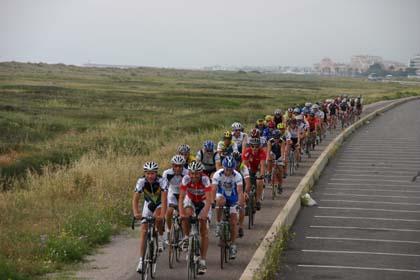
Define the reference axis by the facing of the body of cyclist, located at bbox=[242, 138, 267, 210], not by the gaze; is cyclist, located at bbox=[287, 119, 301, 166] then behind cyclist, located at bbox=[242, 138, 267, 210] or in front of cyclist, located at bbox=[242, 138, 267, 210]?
behind

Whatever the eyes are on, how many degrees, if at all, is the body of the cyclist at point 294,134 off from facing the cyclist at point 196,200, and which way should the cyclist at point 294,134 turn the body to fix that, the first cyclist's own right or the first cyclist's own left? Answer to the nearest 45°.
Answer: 0° — they already face them

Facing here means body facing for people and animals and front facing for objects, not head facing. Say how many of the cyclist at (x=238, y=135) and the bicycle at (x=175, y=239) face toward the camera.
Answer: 2

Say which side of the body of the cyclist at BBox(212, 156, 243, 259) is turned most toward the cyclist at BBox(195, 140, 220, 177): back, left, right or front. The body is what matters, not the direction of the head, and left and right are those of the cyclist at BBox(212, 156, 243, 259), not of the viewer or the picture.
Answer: back

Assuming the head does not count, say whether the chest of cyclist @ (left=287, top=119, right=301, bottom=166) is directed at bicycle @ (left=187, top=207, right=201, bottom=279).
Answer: yes

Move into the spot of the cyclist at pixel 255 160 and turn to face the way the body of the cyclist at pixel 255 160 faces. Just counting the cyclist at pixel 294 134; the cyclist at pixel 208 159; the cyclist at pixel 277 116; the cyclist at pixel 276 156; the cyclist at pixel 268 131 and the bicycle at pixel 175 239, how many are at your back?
4

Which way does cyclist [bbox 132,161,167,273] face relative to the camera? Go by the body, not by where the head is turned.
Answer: toward the camera

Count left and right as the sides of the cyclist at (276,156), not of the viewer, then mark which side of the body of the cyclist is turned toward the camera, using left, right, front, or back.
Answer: front

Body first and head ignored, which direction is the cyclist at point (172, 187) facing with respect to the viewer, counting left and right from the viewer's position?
facing the viewer

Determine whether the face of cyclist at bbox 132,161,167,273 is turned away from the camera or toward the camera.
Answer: toward the camera

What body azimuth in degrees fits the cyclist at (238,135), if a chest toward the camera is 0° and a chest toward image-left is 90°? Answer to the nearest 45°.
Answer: approximately 0°

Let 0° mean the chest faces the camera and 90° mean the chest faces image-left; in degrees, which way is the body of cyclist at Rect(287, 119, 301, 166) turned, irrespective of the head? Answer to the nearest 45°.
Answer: approximately 0°

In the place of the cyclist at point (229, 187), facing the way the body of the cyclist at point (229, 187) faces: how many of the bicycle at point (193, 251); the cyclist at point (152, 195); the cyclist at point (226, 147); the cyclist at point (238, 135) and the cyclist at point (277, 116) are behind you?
3

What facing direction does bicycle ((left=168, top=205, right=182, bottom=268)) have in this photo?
toward the camera
